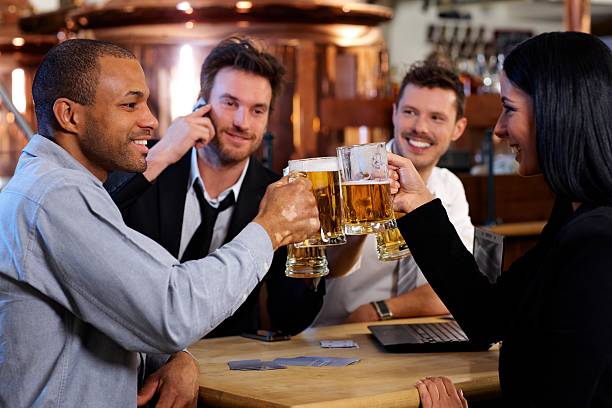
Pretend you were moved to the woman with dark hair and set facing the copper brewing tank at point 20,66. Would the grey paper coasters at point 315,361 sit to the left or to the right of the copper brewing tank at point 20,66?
left

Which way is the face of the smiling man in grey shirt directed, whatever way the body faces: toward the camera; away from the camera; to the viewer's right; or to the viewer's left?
to the viewer's right

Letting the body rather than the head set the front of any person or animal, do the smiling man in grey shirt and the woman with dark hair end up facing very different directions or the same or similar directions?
very different directions

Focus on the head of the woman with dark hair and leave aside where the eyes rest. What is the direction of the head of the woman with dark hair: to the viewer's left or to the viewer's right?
to the viewer's left

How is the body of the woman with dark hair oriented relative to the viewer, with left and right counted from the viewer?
facing to the left of the viewer

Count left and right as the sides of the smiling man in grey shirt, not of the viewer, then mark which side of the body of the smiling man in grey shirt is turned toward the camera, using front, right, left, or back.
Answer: right

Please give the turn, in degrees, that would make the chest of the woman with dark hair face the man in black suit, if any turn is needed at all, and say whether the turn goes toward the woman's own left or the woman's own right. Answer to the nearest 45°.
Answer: approximately 45° to the woman's own right

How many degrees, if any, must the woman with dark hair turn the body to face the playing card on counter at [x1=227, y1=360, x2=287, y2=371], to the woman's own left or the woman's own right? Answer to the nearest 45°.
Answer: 0° — they already face it

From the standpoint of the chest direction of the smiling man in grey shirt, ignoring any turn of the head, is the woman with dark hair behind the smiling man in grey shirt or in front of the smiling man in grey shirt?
in front

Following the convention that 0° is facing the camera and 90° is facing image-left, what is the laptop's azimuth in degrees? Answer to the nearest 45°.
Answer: approximately 90°
